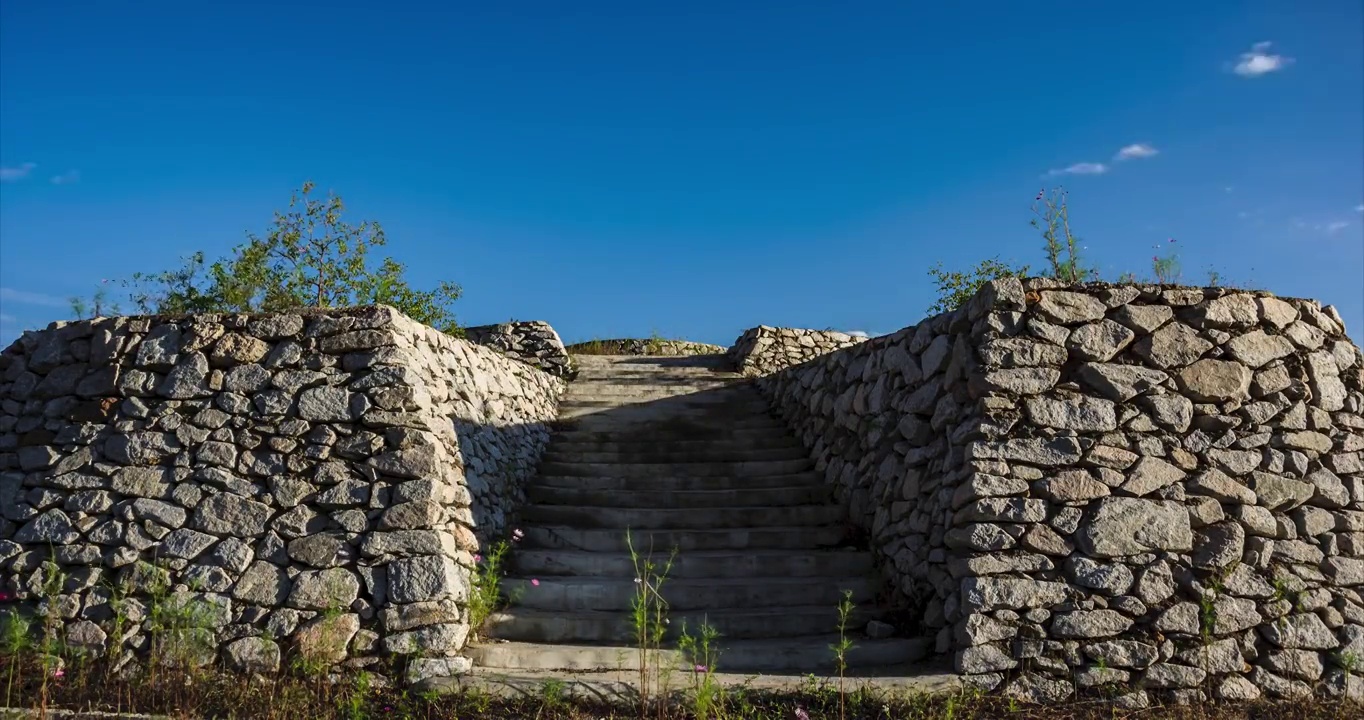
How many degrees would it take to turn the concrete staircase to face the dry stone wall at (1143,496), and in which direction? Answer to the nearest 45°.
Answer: approximately 45° to its left

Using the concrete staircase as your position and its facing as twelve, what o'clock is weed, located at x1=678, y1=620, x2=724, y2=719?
The weed is roughly at 12 o'clock from the concrete staircase.

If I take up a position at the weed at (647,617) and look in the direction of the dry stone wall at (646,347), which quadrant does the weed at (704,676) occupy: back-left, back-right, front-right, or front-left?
back-right

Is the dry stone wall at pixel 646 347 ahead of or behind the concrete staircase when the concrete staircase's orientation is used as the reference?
behind

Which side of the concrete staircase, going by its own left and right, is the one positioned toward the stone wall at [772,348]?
back

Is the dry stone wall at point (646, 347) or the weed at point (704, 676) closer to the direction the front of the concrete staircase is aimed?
the weed

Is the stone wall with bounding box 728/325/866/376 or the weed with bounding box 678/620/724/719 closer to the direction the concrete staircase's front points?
the weed

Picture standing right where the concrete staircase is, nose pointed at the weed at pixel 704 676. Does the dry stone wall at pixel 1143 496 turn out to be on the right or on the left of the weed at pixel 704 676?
left

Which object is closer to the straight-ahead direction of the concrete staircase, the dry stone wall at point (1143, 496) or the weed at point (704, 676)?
the weed

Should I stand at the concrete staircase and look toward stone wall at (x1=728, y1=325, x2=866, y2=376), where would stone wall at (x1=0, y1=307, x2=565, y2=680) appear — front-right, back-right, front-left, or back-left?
back-left

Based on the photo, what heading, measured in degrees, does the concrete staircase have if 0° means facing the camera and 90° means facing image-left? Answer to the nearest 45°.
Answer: approximately 0°

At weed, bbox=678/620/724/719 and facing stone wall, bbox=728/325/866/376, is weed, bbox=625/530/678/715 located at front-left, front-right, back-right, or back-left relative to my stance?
front-left

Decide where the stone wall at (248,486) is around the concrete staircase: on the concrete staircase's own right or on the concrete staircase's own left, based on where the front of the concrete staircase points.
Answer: on the concrete staircase's own right
